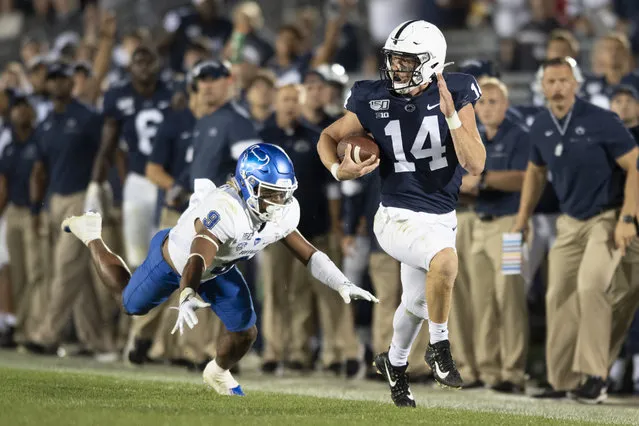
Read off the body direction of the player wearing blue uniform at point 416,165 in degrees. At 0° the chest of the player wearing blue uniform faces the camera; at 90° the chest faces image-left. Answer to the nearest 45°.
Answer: approximately 0°

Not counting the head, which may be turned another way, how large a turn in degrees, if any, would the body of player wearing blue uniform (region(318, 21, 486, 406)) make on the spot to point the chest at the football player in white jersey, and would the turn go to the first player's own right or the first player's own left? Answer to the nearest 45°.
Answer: approximately 90° to the first player's own right

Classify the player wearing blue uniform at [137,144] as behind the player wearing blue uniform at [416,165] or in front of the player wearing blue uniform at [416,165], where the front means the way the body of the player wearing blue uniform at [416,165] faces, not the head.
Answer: behind

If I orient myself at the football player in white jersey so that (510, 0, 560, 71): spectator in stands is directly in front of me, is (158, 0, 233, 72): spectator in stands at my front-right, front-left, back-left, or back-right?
front-left

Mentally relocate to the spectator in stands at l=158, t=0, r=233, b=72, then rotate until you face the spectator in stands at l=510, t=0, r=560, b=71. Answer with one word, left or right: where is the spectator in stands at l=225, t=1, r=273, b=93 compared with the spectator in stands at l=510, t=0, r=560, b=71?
right

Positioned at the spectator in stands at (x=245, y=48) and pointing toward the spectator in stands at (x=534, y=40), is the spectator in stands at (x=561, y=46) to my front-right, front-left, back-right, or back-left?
front-right

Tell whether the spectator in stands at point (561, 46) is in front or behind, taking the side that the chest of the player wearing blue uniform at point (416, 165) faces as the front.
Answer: behind

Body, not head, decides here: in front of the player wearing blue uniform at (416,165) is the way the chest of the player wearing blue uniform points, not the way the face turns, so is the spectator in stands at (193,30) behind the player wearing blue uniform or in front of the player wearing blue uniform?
behind

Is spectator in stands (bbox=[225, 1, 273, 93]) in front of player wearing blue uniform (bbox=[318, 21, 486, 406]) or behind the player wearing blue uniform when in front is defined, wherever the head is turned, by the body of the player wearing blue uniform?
behind
